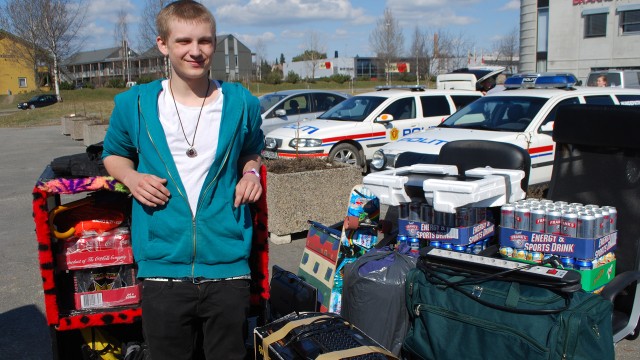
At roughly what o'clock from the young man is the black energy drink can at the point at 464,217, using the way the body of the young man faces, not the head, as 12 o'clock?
The black energy drink can is roughly at 8 o'clock from the young man.

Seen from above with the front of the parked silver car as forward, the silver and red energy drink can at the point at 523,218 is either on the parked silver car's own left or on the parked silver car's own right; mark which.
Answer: on the parked silver car's own left

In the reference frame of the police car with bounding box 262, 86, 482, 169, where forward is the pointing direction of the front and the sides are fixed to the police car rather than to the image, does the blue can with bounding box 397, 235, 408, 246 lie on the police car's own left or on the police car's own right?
on the police car's own left

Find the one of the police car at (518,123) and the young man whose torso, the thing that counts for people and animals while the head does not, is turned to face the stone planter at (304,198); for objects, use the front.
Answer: the police car

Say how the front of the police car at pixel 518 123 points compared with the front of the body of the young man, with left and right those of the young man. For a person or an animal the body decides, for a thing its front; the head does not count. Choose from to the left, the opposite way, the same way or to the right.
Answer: to the right

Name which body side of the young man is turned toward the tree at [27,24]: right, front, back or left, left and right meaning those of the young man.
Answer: back

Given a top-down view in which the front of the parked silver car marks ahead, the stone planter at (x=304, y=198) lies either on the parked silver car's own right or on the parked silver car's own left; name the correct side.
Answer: on the parked silver car's own left

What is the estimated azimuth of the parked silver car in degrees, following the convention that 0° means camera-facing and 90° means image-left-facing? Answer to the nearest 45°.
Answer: approximately 45°

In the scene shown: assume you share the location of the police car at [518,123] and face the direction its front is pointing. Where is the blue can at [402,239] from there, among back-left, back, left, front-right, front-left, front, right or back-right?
front-left

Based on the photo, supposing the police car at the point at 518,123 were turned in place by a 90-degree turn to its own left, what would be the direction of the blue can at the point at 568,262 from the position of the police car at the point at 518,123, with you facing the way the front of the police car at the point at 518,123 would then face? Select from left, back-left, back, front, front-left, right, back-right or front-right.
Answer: front-right

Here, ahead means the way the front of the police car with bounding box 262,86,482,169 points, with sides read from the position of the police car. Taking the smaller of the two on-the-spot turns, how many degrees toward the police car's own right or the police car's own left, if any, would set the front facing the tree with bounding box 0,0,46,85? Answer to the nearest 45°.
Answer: approximately 90° to the police car's own right
